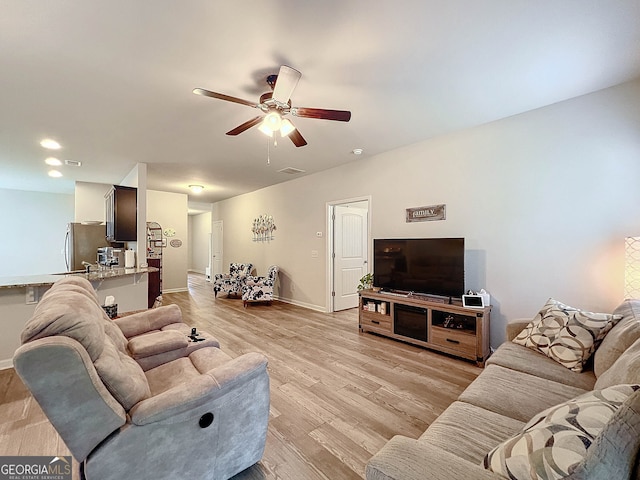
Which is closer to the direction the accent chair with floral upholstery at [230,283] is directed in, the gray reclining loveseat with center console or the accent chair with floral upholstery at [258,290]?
the gray reclining loveseat with center console

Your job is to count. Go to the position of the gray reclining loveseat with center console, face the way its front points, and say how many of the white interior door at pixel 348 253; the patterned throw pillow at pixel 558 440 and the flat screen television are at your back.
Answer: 0

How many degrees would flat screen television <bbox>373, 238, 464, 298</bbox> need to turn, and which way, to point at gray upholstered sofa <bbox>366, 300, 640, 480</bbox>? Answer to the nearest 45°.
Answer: approximately 45° to its left

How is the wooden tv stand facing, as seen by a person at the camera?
facing the viewer and to the left of the viewer

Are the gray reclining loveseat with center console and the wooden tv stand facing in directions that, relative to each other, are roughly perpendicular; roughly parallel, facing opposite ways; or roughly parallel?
roughly parallel, facing opposite ways

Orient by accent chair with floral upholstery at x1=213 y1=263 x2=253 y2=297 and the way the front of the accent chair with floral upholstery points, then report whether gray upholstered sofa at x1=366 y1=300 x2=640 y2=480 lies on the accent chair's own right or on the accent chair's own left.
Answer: on the accent chair's own left

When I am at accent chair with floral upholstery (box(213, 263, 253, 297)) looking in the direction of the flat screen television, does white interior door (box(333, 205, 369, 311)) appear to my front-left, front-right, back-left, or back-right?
front-left

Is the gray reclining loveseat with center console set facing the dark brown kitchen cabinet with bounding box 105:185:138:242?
no
